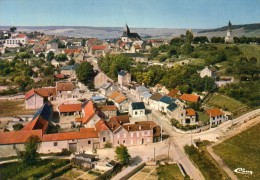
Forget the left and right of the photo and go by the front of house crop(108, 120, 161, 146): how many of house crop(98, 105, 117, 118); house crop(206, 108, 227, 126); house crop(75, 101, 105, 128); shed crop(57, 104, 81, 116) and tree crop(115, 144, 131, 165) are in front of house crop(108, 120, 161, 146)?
1

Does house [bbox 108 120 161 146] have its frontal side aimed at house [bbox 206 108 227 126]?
no

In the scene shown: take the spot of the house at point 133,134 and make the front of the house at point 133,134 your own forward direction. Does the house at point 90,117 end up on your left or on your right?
on your right

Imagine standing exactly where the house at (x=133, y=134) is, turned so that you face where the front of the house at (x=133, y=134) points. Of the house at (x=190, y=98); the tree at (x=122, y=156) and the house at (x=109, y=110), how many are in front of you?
1

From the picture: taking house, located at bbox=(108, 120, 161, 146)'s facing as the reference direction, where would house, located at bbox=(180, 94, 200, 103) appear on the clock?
house, located at bbox=(180, 94, 200, 103) is roughly at 7 o'clock from house, located at bbox=(108, 120, 161, 146).

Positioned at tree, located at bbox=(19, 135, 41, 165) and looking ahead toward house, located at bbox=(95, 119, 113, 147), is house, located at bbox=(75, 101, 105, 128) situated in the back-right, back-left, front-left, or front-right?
front-left

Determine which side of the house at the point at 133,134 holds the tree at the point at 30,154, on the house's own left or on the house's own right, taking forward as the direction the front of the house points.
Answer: on the house's own right

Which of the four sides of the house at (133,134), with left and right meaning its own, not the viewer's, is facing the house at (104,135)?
right

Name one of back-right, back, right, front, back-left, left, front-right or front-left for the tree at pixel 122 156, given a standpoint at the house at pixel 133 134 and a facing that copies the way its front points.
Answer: front

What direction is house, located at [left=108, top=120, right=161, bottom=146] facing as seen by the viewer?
toward the camera

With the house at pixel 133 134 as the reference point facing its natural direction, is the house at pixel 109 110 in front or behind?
behind

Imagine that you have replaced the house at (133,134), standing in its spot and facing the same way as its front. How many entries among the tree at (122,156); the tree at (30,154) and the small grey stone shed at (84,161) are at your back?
0

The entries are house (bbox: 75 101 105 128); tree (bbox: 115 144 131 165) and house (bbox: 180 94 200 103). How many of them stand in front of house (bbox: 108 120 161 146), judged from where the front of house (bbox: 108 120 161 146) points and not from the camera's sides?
1

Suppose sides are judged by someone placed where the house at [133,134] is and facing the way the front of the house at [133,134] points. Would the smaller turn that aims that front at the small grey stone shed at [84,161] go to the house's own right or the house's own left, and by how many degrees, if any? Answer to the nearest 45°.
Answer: approximately 45° to the house's own right

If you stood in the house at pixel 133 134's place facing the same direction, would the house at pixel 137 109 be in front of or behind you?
behind
